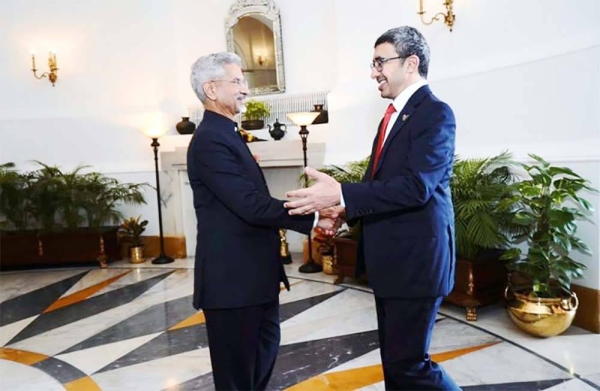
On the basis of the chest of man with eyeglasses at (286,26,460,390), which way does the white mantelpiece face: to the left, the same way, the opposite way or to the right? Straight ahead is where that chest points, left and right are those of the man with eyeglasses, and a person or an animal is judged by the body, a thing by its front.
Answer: to the left

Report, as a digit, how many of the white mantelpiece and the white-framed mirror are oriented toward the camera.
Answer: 2

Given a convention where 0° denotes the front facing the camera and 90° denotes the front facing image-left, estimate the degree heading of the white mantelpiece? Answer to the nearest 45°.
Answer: approximately 0°

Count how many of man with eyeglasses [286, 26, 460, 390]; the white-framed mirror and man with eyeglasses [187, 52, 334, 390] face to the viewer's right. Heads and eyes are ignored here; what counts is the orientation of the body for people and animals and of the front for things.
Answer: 1

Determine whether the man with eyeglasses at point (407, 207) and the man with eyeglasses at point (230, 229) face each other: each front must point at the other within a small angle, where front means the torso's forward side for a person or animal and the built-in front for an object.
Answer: yes

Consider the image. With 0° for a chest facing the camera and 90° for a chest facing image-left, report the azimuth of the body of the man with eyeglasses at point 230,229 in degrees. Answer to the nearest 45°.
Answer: approximately 270°

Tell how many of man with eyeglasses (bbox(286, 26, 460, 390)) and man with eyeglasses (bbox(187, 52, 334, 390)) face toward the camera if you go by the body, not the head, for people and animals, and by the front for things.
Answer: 0

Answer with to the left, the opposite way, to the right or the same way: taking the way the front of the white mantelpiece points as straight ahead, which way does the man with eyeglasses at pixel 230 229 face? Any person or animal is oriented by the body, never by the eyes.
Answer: to the left

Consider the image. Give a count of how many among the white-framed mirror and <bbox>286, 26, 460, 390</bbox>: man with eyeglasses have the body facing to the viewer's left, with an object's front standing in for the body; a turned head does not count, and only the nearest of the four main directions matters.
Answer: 1

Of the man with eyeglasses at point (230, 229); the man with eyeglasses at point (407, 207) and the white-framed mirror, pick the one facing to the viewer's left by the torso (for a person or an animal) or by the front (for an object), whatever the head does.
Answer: the man with eyeglasses at point (407, 207)

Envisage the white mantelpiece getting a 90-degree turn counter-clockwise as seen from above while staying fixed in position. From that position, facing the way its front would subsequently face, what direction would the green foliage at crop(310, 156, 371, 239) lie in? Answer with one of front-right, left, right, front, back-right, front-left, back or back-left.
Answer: front-right

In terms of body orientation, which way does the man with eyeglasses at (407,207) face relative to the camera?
to the viewer's left

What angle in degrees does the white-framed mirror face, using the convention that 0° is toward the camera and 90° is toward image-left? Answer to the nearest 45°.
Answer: approximately 0°

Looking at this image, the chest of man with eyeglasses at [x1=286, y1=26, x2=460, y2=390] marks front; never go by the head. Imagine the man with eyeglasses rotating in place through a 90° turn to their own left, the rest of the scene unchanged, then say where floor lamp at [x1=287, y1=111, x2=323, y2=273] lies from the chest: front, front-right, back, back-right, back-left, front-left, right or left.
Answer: back

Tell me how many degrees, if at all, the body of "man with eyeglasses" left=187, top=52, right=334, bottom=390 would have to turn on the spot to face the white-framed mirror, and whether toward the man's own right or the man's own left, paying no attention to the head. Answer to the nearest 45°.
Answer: approximately 90° to the man's own left

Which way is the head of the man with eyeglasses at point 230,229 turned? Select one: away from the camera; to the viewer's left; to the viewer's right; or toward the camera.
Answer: to the viewer's right
